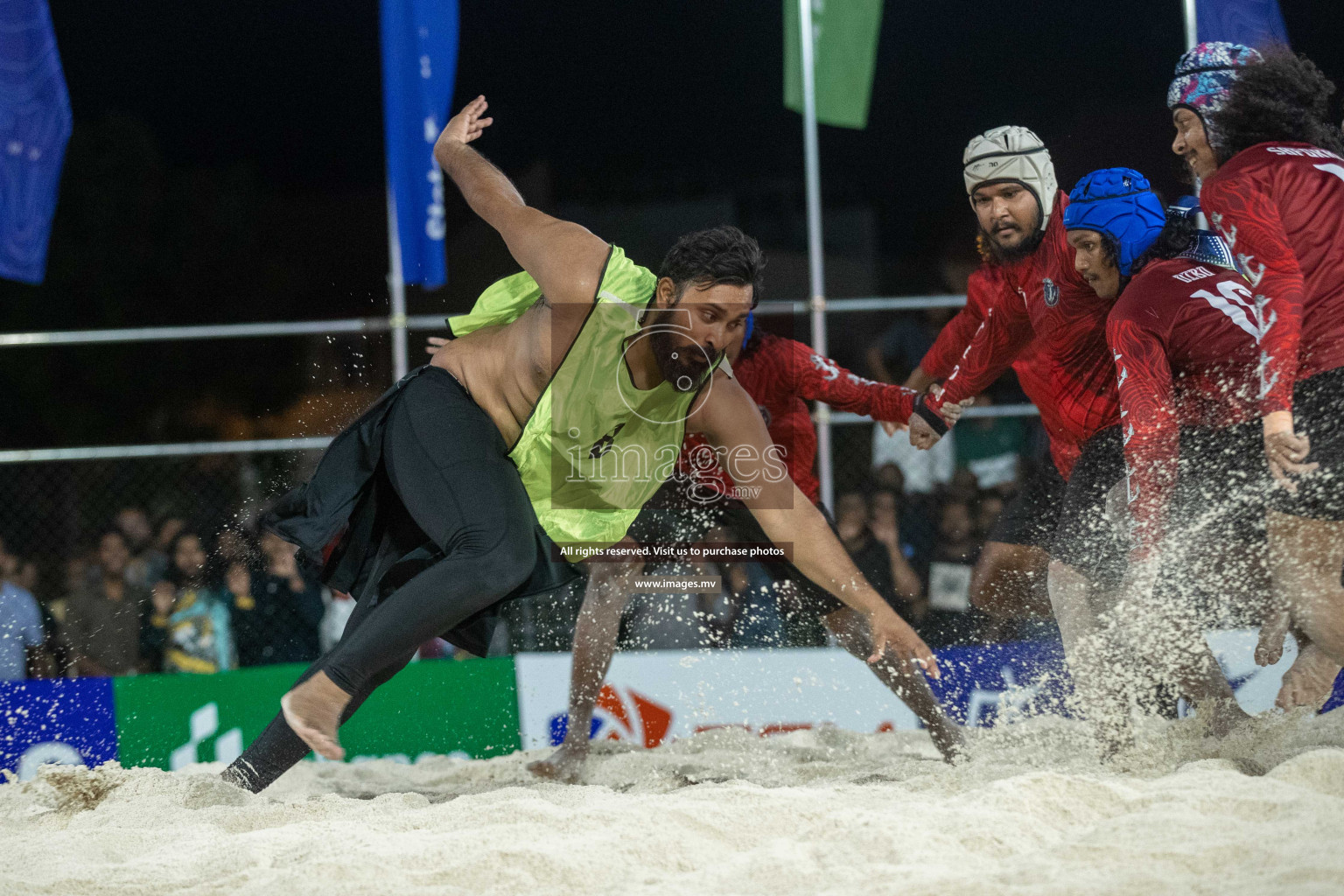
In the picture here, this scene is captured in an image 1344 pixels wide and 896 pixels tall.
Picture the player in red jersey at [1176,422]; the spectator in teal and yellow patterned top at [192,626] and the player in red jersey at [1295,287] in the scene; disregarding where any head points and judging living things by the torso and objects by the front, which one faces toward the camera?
the spectator in teal and yellow patterned top

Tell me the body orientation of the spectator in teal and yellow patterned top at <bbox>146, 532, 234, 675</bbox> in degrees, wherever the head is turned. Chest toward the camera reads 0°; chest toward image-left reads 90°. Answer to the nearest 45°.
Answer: approximately 0°

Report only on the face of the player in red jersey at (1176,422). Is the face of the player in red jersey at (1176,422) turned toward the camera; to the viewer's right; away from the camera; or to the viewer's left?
to the viewer's left

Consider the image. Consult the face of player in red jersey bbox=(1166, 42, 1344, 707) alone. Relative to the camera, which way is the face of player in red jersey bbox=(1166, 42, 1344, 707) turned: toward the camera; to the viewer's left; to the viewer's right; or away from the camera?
to the viewer's left

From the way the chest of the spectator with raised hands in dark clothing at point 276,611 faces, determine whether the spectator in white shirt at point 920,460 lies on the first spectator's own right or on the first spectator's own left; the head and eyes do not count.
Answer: on the first spectator's own left

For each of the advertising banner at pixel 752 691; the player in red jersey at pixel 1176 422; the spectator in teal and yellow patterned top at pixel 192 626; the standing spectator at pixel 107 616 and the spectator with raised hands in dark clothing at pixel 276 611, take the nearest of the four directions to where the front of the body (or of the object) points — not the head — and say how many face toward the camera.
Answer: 4
